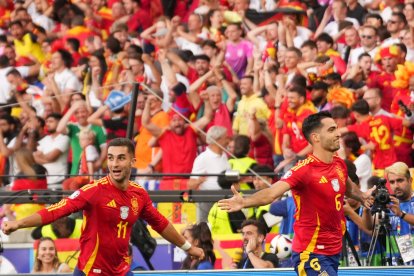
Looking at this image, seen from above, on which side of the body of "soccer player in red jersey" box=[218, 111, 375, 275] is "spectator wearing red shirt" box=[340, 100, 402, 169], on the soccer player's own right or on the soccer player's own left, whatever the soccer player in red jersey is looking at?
on the soccer player's own left

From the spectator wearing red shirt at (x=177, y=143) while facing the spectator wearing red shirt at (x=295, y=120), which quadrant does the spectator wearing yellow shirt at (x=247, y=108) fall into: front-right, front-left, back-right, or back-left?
front-left

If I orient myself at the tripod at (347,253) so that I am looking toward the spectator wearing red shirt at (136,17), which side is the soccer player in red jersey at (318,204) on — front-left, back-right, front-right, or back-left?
back-left

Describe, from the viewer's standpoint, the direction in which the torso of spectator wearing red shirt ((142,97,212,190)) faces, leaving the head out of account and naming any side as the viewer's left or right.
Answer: facing the viewer

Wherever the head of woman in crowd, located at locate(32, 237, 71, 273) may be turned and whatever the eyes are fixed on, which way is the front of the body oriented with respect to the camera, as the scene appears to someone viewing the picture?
toward the camera

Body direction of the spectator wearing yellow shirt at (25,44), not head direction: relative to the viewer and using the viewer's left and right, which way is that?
facing the viewer and to the left of the viewer
